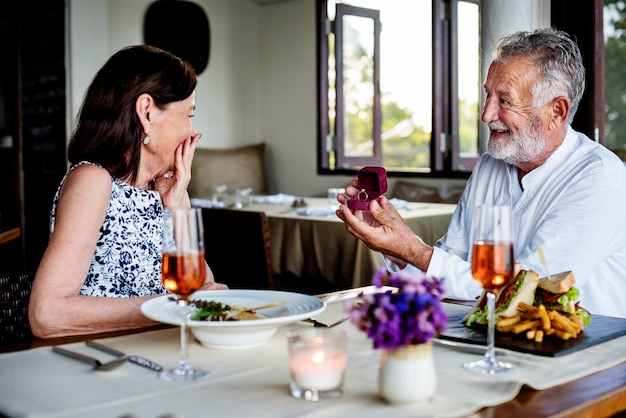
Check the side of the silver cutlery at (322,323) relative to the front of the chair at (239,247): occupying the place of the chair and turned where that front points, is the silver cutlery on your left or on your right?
on your right

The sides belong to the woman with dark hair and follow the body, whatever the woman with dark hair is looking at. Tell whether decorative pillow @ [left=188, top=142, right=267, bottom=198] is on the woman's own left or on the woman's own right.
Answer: on the woman's own left

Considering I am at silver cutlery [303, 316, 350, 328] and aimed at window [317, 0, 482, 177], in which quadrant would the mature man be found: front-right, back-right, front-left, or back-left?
front-right

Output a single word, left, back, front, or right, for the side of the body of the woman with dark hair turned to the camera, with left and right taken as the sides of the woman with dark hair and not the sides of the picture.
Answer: right

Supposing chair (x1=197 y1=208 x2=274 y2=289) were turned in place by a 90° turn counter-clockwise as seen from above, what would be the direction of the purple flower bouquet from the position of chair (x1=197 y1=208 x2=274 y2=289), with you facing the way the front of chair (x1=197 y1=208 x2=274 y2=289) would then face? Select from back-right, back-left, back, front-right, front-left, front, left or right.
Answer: back-left

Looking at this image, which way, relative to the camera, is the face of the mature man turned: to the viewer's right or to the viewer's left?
to the viewer's left

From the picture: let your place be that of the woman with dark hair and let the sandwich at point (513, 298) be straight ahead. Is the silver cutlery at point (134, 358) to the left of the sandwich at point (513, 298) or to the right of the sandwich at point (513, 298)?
right

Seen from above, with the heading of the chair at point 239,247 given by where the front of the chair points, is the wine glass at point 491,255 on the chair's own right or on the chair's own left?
on the chair's own right

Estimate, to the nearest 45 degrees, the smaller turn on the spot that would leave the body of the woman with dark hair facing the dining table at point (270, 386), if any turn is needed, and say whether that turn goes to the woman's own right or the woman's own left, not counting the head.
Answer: approximately 90° to the woman's own right

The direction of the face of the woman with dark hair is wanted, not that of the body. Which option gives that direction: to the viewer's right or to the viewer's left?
to the viewer's right

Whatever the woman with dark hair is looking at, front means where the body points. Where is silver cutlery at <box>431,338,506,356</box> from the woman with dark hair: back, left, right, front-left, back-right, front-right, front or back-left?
front-right

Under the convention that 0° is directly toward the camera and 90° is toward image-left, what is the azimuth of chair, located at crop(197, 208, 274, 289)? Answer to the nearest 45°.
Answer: approximately 225°
